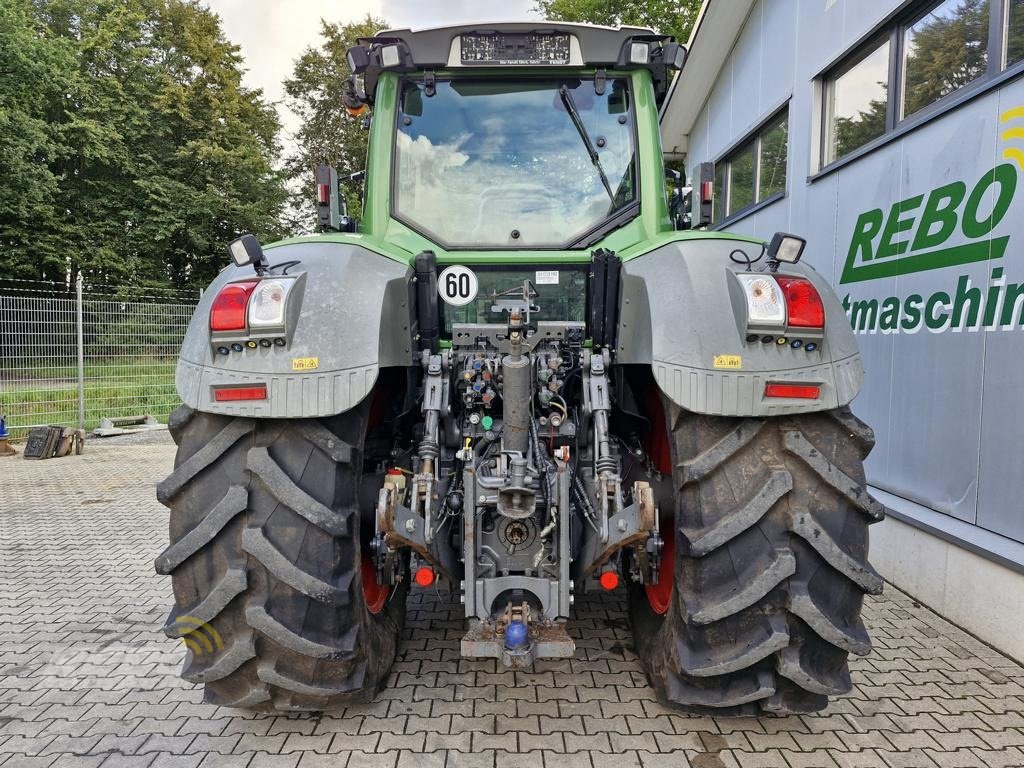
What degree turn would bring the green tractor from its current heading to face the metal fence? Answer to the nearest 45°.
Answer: approximately 45° to its left

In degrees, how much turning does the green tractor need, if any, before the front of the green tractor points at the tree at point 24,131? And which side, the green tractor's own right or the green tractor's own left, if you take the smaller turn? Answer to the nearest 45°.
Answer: approximately 45° to the green tractor's own left

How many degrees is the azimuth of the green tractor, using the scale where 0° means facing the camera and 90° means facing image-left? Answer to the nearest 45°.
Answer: approximately 180°

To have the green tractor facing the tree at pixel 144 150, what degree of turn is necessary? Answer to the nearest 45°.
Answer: approximately 45° to its left
